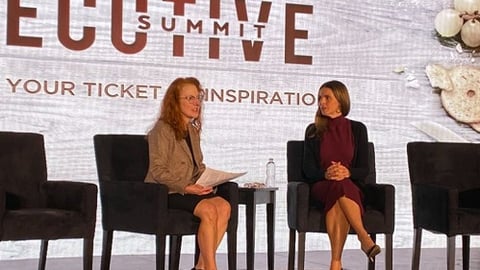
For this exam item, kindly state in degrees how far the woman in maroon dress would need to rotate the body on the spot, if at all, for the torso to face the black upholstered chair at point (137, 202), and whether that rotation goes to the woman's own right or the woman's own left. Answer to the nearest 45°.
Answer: approximately 45° to the woman's own right

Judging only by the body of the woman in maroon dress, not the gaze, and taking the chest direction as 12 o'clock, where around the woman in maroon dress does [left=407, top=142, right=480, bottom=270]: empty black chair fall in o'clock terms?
The empty black chair is roughly at 8 o'clock from the woman in maroon dress.

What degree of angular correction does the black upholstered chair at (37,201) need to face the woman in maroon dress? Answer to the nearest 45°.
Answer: approximately 45° to its left

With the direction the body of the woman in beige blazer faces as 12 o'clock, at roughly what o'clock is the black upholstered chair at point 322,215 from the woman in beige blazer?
The black upholstered chair is roughly at 10 o'clock from the woman in beige blazer.

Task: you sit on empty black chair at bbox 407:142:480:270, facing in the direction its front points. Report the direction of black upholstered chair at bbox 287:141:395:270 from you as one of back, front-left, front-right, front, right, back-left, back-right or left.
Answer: right

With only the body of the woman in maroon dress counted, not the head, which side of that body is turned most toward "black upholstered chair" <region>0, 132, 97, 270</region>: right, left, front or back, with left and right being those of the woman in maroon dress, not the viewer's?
right

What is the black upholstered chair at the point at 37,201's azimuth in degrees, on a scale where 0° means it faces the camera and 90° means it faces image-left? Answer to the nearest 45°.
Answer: approximately 315°

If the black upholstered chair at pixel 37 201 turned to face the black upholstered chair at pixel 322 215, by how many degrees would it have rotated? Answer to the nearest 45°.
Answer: approximately 45° to its left

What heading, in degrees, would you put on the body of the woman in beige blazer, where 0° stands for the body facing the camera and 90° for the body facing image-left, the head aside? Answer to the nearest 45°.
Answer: approximately 315°

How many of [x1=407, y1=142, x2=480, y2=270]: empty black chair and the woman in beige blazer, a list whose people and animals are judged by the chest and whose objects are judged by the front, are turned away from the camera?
0
